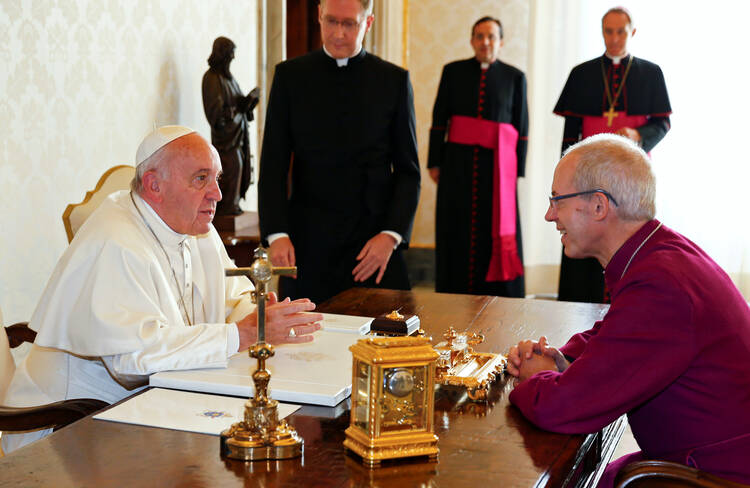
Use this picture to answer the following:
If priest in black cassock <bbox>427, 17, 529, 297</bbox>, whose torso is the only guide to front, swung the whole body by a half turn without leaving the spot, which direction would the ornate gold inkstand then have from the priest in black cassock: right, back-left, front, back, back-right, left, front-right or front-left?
back

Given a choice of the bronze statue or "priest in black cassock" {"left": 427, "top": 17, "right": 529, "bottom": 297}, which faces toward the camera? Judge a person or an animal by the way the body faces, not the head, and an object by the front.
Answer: the priest in black cassock

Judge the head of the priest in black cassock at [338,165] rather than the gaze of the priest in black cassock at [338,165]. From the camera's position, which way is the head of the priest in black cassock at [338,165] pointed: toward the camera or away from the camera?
toward the camera

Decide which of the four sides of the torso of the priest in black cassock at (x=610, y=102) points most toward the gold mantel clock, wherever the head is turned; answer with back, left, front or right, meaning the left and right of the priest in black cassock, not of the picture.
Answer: front

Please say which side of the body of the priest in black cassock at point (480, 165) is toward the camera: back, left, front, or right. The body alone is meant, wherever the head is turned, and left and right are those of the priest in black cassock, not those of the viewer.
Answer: front

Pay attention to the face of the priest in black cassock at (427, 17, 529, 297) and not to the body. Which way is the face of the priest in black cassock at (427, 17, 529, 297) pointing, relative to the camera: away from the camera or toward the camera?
toward the camera

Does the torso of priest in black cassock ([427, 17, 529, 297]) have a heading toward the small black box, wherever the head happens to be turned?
yes

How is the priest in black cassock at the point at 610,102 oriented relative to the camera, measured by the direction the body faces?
toward the camera

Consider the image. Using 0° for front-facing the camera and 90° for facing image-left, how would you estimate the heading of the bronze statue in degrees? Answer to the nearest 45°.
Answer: approximately 270°

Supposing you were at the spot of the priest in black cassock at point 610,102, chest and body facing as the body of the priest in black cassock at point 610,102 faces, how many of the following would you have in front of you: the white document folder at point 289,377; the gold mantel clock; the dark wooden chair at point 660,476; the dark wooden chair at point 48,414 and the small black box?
5

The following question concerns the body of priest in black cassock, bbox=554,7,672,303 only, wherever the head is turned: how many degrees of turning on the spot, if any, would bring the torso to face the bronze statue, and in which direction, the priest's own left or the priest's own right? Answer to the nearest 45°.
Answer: approximately 45° to the priest's own right

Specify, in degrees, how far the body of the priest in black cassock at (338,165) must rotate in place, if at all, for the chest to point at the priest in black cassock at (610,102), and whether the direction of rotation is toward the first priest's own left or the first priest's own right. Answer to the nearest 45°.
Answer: approximately 135° to the first priest's own left

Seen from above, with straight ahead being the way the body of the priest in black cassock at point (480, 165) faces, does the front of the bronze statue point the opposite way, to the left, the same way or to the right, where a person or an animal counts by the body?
to the left

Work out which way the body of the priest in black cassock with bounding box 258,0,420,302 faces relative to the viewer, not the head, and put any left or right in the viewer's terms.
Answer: facing the viewer

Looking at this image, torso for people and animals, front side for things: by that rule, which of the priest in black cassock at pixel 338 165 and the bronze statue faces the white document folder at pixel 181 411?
the priest in black cassock

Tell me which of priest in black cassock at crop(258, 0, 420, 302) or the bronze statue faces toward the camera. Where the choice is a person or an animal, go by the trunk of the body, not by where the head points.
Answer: the priest in black cassock

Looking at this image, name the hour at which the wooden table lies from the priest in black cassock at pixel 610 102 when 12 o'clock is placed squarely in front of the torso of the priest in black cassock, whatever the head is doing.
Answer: The wooden table is roughly at 12 o'clock from the priest in black cassock.
